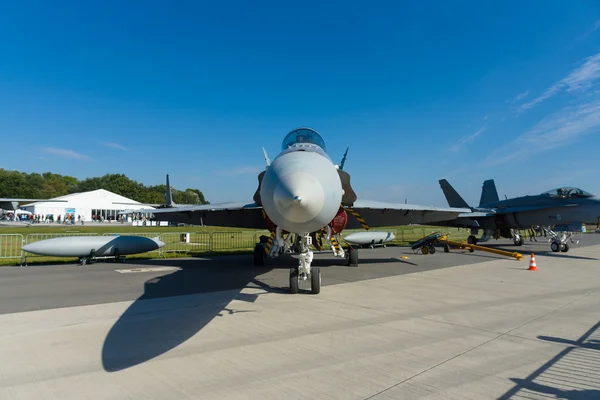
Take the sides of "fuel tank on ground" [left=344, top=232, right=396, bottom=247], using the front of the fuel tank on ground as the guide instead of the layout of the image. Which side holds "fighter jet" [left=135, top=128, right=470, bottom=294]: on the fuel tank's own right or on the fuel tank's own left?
on the fuel tank's own left

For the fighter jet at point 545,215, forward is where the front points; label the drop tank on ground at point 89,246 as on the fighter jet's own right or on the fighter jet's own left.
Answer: on the fighter jet's own right

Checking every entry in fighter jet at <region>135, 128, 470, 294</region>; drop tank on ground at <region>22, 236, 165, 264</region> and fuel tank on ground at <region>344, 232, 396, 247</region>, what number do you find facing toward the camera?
1

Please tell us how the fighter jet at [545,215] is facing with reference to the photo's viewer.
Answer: facing the viewer and to the right of the viewer

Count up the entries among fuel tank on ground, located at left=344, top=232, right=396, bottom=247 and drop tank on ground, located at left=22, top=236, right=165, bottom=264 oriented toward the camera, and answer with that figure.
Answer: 0

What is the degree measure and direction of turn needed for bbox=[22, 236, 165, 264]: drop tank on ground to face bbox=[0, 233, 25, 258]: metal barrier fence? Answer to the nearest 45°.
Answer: approximately 45° to its right

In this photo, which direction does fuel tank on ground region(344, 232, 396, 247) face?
to the viewer's left

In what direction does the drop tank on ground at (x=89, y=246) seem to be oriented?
to the viewer's left

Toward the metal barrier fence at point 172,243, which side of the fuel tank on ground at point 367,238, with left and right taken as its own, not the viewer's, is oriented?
front

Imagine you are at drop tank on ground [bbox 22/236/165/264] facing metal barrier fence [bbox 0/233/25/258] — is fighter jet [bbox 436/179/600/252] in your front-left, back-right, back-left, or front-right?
back-right
